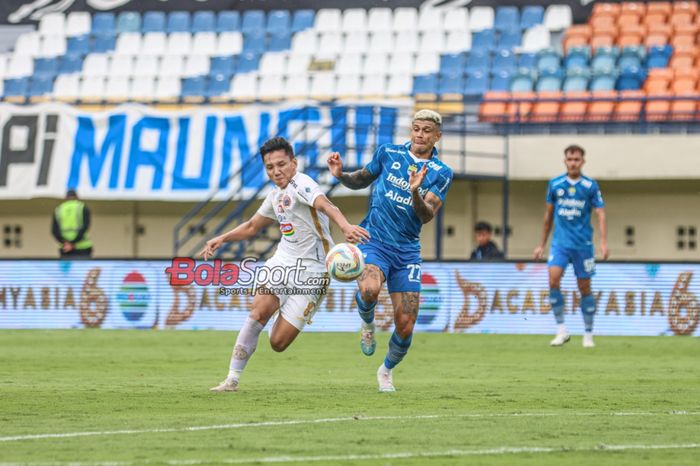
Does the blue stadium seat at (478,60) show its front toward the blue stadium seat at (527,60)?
no

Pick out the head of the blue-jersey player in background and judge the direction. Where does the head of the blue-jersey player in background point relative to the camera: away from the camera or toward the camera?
toward the camera

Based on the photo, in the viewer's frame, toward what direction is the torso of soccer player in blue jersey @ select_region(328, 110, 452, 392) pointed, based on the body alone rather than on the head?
toward the camera

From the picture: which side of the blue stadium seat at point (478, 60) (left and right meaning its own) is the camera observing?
front

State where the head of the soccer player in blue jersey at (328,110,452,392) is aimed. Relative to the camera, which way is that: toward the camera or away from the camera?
toward the camera

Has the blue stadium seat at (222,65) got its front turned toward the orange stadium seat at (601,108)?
no

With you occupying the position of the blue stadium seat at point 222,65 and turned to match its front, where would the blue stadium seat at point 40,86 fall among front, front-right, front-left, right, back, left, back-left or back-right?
right

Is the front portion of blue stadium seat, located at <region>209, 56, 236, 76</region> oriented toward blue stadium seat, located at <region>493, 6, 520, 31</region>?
no

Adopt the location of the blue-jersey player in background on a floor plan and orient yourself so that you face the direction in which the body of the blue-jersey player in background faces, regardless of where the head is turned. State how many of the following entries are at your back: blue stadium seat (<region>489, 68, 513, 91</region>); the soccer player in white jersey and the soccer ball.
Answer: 1

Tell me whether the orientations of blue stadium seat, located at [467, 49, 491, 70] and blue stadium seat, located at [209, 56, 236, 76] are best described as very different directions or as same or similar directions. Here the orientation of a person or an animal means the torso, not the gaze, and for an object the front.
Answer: same or similar directions

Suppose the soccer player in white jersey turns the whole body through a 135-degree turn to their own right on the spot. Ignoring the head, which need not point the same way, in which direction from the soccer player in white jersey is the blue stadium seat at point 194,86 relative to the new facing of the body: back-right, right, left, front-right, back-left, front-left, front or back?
front

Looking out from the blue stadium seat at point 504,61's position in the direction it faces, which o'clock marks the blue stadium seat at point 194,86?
the blue stadium seat at point 194,86 is roughly at 3 o'clock from the blue stadium seat at point 504,61.

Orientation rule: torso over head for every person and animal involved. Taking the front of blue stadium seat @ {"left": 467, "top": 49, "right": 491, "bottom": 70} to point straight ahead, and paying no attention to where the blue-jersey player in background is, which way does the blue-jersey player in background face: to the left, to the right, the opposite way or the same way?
the same way

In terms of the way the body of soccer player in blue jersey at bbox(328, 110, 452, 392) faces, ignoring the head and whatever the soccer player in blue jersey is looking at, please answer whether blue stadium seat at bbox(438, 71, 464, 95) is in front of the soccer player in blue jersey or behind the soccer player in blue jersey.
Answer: behind

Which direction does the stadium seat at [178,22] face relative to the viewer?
toward the camera
